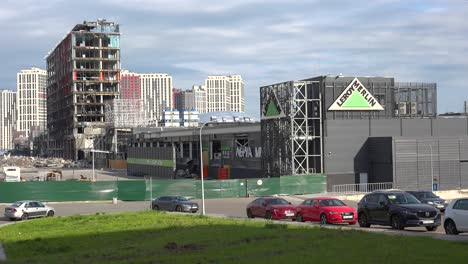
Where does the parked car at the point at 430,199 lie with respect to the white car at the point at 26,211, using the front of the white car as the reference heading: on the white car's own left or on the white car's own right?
on the white car's own right

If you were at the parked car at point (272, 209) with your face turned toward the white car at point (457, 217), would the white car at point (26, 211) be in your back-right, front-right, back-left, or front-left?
back-right

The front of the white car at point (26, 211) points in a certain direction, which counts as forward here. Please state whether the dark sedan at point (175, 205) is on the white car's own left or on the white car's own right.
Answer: on the white car's own right
